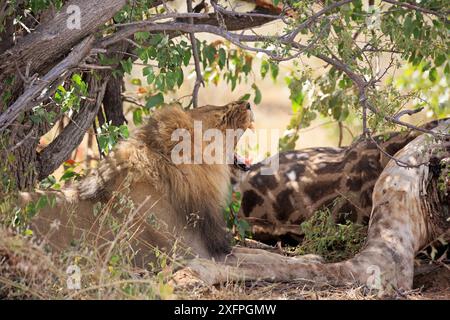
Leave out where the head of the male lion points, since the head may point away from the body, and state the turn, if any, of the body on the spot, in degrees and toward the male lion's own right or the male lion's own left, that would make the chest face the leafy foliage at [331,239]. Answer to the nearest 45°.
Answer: approximately 45° to the male lion's own left

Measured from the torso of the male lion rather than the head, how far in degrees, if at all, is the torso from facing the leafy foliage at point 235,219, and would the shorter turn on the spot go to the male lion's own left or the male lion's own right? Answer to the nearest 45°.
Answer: approximately 45° to the male lion's own left

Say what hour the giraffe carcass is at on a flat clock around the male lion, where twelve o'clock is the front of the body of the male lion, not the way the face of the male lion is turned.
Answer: The giraffe carcass is roughly at 12 o'clock from the male lion.

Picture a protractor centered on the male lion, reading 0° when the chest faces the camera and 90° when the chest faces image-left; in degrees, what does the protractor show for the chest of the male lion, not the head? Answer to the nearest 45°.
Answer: approximately 270°
